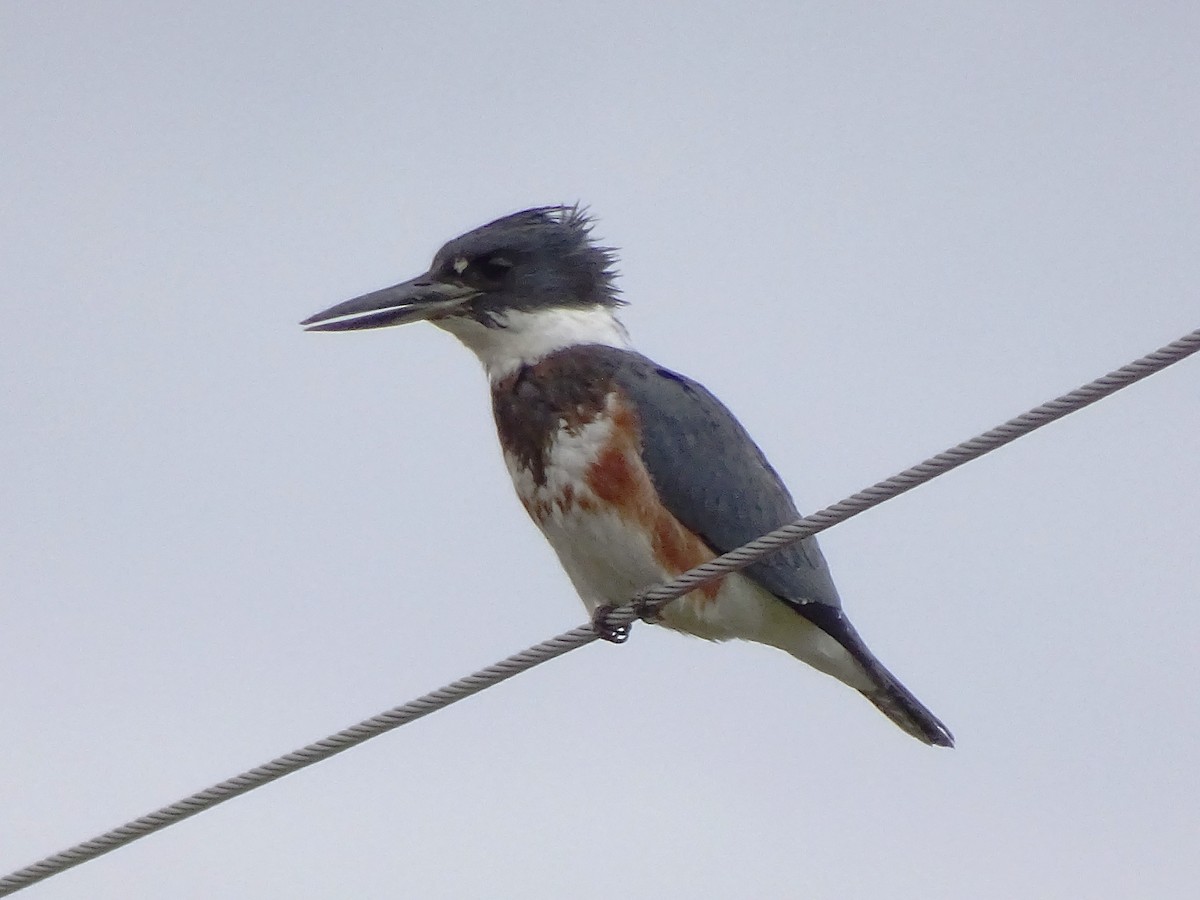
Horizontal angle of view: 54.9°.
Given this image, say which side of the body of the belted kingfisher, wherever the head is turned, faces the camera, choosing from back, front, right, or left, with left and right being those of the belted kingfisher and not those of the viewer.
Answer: left
